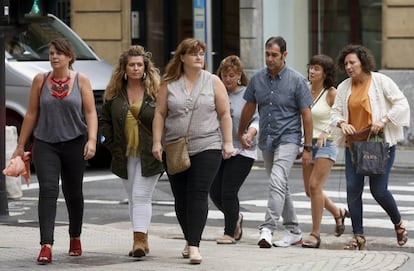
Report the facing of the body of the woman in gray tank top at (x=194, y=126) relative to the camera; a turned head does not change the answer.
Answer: toward the camera

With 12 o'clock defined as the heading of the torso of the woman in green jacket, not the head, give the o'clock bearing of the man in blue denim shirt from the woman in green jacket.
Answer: The man in blue denim shirt is roughly at 8 o'clock from the woman in green jacket.

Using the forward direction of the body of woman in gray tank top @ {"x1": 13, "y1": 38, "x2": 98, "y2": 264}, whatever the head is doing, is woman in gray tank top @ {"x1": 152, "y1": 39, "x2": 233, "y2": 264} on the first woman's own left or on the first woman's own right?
on the first woman's own left

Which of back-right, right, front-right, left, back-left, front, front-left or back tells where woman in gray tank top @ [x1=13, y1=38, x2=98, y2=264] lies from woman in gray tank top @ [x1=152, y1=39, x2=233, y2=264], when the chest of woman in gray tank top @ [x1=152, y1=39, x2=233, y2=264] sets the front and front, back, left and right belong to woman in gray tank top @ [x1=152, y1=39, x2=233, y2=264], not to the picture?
right

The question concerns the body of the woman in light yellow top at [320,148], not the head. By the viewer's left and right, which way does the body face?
facing the viewer and to the left of the viewer

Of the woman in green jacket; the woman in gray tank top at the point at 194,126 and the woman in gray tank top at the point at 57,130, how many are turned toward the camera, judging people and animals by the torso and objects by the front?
3

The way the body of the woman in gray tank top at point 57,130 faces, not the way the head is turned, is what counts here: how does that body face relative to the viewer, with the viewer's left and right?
facing the viewer
